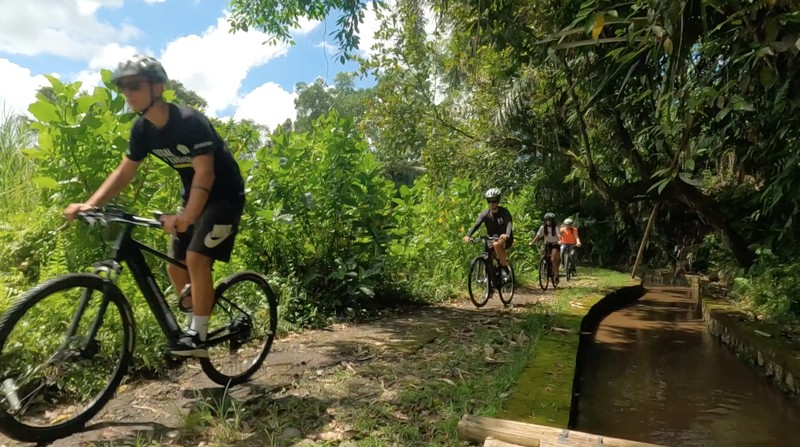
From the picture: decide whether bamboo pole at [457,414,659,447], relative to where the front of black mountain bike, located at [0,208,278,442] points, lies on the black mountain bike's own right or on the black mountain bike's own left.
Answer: on the black mountain bike's own left

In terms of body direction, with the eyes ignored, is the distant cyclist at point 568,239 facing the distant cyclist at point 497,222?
yes

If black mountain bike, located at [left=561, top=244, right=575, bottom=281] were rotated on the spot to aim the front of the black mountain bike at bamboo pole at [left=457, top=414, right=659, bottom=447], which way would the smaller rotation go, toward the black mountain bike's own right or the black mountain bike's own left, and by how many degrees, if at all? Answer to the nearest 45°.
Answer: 0° — it already faces it

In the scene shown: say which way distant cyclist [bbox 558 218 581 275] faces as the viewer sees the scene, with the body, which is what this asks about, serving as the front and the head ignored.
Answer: toward the camera

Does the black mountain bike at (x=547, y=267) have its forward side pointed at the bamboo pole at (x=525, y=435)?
yes

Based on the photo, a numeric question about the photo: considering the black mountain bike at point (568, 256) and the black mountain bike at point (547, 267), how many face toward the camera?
2
